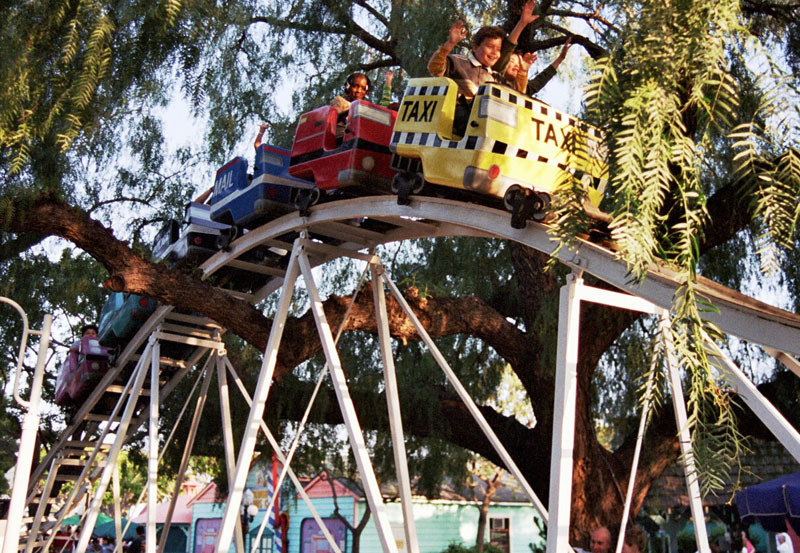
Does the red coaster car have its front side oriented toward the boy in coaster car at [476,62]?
yes

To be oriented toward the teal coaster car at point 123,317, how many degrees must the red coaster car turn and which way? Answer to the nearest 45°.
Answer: approximately 180°

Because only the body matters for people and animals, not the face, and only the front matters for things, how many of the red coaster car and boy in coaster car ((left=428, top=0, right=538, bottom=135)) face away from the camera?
0

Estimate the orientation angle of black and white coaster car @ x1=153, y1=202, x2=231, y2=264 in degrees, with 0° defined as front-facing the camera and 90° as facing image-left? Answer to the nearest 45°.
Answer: approximately 315°

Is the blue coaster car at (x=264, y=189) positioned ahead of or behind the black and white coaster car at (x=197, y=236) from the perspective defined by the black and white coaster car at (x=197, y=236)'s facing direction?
ahead

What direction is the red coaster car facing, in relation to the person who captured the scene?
facing the viewer and to the right of the viewer

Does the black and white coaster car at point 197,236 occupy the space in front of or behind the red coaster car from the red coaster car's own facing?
behind

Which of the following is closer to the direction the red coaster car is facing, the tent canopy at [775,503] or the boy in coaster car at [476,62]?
the boy in coaster car

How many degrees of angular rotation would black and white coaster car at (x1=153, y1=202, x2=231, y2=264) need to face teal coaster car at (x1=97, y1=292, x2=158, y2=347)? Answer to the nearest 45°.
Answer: approximately 180°

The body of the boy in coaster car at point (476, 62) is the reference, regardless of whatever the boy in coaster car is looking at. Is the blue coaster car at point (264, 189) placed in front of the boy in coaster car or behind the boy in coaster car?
behind

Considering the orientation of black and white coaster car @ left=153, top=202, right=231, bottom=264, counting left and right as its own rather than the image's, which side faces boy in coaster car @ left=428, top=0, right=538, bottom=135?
front

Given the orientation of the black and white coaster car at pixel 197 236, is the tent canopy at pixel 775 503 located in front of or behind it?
in front
